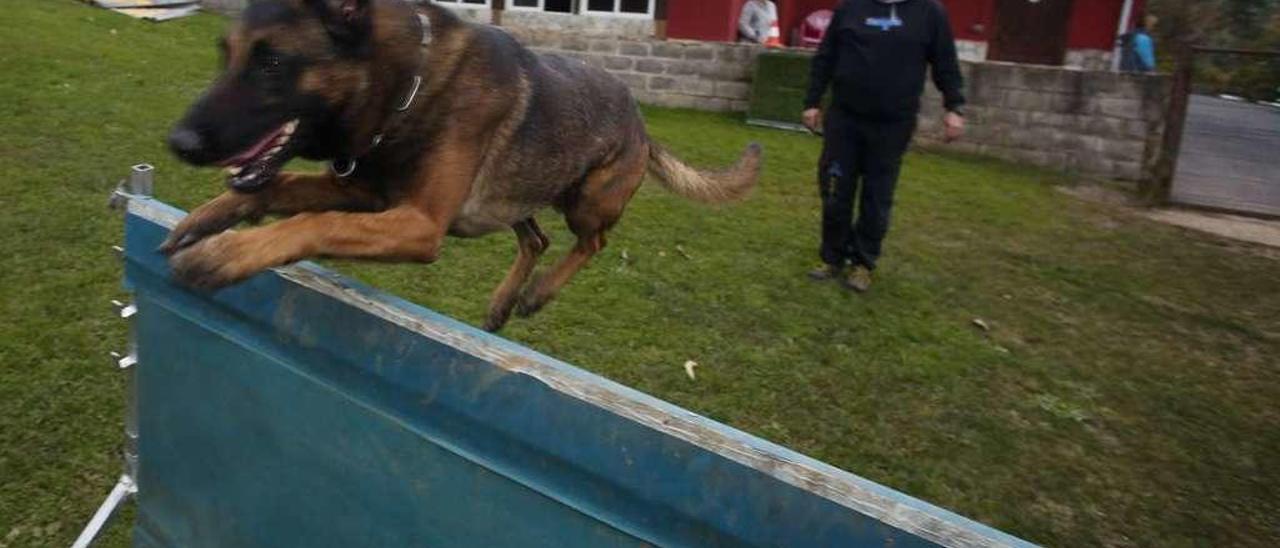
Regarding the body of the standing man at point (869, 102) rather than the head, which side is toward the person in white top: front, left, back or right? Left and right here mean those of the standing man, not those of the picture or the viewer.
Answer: back

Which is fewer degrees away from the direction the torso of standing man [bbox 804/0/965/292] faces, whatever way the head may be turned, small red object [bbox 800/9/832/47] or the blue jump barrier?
the blue jump barrier

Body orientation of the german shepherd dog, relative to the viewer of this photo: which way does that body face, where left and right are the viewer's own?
facing the viewer and to the left of the viewer

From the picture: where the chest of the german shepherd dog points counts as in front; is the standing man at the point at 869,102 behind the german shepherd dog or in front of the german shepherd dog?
behind

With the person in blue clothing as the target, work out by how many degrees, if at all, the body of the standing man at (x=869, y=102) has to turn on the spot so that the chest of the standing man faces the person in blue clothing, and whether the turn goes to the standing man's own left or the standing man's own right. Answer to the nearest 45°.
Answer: approximately 180°

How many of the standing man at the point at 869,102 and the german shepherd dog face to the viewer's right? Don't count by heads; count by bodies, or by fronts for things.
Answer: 0

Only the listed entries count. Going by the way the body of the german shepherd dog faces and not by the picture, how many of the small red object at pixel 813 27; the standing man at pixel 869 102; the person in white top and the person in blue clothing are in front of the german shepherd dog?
0

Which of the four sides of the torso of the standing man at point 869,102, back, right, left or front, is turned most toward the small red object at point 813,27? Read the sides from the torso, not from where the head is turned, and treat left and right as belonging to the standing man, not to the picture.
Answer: back

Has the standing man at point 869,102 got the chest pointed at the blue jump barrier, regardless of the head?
yes

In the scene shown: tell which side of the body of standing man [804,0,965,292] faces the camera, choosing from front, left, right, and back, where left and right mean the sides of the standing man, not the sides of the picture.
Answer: front

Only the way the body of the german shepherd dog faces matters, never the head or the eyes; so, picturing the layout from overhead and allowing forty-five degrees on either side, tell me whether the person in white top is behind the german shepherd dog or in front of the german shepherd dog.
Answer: behind

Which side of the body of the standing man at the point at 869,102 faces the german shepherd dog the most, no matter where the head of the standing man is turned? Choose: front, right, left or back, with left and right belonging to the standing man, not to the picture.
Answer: front

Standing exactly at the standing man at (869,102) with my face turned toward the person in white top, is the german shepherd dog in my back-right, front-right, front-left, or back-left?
back-left
